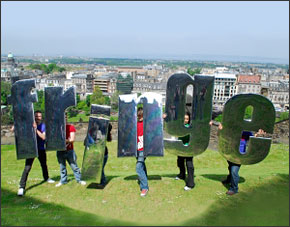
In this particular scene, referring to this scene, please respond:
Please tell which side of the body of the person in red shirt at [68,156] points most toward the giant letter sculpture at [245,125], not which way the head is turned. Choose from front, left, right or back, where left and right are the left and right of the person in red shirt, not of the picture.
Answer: left

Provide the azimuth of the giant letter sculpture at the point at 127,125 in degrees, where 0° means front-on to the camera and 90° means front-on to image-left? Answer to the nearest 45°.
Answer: approximately 0°

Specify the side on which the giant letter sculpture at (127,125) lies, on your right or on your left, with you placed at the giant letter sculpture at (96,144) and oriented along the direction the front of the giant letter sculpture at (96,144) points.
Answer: on your left

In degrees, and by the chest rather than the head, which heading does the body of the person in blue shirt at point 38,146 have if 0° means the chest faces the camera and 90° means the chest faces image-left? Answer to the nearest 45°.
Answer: approximately 45°

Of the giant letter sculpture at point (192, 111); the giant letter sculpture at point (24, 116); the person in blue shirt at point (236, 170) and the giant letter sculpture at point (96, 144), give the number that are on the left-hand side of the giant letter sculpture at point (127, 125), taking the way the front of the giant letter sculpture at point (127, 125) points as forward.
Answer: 2
